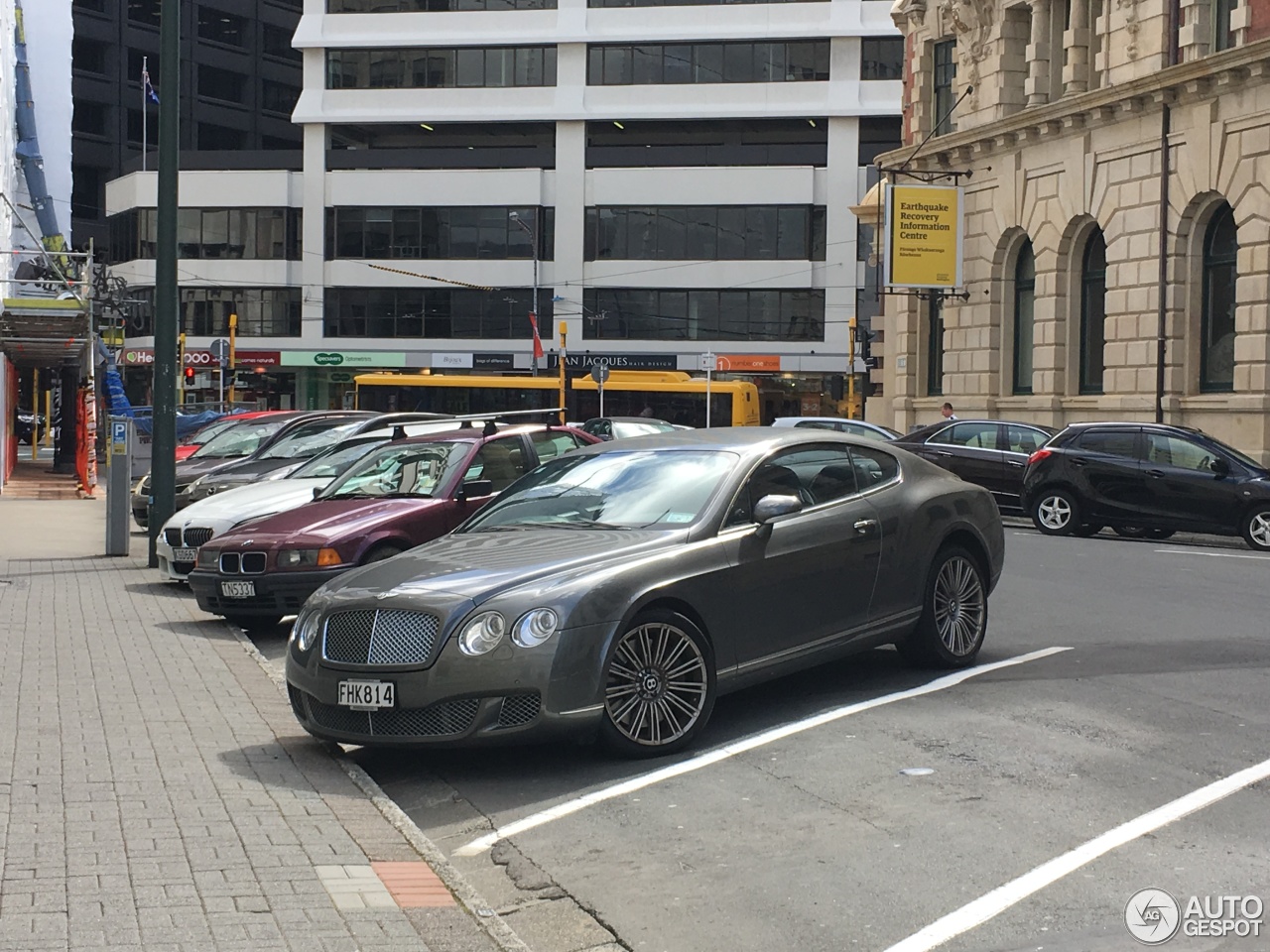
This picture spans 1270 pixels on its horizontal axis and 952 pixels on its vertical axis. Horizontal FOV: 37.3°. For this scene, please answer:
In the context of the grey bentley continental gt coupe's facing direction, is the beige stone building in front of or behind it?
behind

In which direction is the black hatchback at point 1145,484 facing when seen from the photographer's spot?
facing to the right of the viewer

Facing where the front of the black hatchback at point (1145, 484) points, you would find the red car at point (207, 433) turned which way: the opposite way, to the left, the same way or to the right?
to the right

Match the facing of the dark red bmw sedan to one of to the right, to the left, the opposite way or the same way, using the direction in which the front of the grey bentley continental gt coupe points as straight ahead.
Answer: the same way

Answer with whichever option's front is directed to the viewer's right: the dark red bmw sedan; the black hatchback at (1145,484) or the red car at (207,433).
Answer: the black hatchback

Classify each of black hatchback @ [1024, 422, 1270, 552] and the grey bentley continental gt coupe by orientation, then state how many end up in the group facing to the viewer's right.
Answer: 1

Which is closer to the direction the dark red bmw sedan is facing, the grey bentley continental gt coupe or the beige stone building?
the grey bentley continental gt coupe

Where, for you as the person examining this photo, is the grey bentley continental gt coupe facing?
facing the viewer and to the left of the viewer

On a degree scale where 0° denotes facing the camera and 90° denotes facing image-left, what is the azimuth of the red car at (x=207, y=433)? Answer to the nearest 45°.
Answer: approximately 45°

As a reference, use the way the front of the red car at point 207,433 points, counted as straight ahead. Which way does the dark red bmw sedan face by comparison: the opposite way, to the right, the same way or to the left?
the same way

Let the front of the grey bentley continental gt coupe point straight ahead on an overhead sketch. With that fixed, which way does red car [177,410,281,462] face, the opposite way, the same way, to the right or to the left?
the same way

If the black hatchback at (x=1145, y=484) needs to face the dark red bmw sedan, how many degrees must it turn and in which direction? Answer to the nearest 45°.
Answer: approximately 135° to its right

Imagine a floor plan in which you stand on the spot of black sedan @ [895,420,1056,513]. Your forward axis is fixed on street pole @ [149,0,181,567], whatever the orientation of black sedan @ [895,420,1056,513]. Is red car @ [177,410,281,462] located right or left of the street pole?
right

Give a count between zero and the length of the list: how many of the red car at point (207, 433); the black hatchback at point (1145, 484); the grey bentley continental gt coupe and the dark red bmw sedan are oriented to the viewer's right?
1

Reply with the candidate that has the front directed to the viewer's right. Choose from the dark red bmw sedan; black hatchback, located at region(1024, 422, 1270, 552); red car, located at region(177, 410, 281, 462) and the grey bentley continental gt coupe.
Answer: the black hatchback

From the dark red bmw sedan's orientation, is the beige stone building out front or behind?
behind

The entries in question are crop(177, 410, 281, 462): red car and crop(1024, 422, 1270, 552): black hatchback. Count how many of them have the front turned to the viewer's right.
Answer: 1
